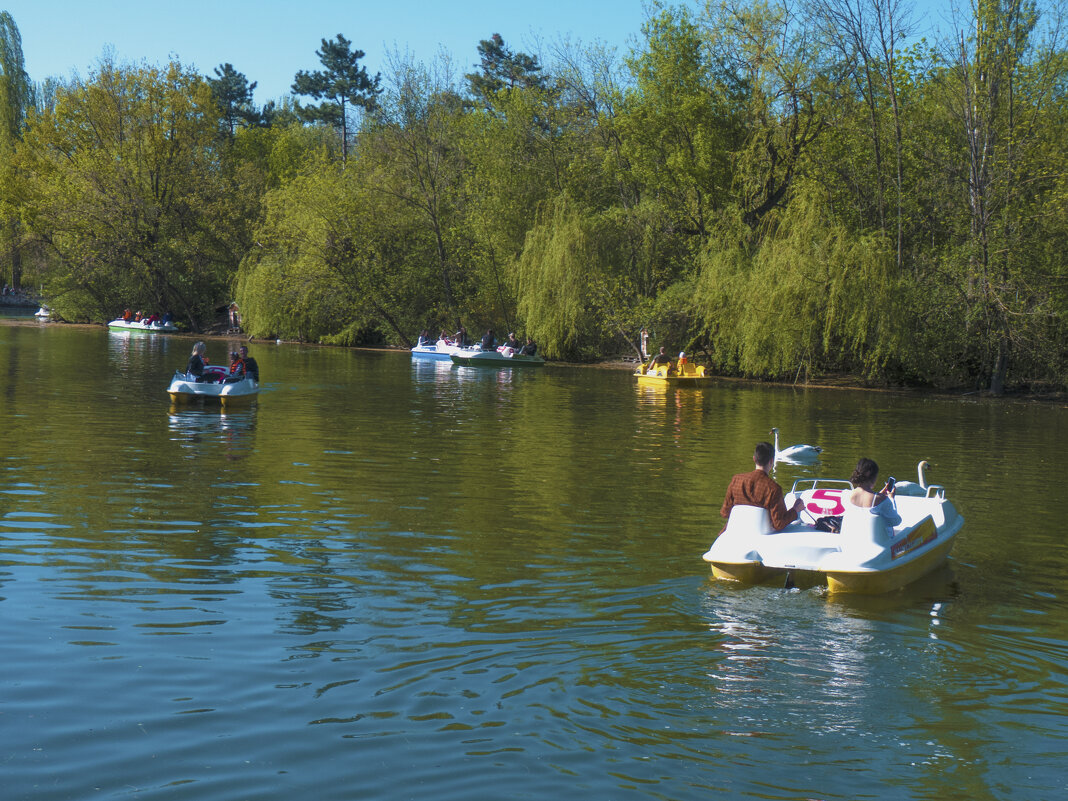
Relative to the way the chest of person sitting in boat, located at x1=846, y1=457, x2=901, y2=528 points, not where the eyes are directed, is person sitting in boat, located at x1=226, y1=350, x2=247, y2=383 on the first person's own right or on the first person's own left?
on the first person's own left

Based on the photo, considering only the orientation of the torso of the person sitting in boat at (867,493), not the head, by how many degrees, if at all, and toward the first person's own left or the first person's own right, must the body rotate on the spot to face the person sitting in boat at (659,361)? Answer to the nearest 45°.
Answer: approximately 45° to the first person's own left

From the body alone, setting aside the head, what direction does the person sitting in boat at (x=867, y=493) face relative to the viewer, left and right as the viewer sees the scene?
facing away from the viewer and to the right of the viewer

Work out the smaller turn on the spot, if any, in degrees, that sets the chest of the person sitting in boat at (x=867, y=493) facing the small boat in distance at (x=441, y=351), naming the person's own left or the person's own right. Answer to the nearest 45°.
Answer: approximately 90° to the person's own left

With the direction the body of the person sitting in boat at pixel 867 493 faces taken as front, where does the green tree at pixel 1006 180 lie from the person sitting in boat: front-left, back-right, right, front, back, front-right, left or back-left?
front-left

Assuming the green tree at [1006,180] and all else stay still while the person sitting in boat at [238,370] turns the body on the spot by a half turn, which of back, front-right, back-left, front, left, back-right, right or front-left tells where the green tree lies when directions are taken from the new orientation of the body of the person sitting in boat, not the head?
front

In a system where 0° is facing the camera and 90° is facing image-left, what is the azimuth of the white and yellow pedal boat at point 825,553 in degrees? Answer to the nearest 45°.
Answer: approximately 225°

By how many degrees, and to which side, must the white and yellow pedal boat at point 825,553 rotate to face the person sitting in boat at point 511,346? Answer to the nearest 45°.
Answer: approximately 45° to its left
